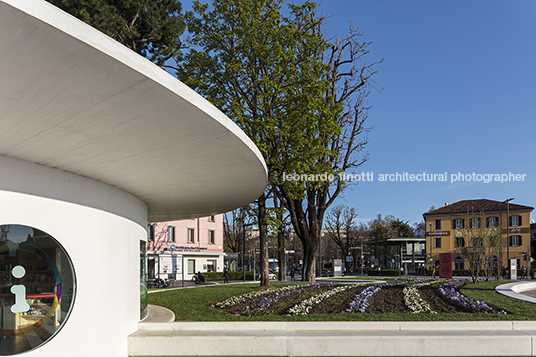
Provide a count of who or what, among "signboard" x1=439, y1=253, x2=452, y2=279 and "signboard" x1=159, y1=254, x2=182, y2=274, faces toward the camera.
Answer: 2

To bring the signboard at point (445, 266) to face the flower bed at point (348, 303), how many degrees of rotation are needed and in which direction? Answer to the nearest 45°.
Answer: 0° — it already faces it

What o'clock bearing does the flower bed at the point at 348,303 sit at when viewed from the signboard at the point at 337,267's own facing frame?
The flower bed is roughly at 12 o'clock from the signboard.

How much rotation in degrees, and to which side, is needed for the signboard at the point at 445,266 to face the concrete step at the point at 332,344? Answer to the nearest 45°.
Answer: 0° — it already faces it

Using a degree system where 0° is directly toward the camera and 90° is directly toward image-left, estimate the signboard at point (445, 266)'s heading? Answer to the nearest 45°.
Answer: approximately 0°

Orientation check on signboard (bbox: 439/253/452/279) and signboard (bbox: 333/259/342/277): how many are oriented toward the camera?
2

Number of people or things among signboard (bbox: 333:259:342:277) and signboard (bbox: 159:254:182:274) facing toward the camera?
2
